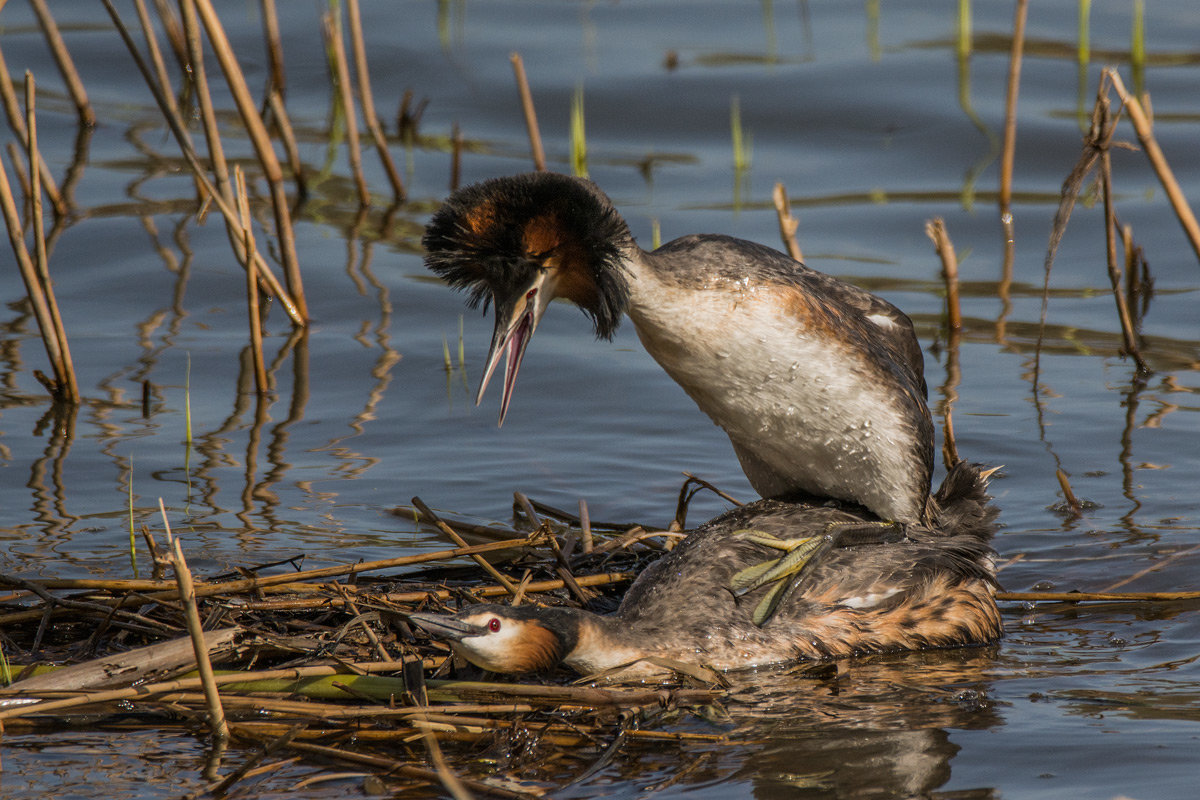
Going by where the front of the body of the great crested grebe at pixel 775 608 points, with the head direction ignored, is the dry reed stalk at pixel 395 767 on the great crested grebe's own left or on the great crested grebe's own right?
on the great crested grebe's own left

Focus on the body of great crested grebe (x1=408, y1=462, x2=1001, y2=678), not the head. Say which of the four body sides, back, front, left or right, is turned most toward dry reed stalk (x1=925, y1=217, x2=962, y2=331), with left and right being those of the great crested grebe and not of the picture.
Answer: right

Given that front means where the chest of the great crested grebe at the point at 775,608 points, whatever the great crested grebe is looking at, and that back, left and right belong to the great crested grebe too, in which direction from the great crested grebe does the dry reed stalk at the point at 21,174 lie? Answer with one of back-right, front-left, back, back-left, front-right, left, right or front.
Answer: front-right

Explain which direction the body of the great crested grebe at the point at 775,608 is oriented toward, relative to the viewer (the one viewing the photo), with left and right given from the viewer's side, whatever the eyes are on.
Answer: facing to the left of the viewer

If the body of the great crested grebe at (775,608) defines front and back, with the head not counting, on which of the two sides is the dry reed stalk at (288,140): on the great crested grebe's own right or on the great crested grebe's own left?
on the great crested grebe's own right

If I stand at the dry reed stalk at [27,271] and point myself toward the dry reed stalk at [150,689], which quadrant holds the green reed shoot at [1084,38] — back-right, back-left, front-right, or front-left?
back-left

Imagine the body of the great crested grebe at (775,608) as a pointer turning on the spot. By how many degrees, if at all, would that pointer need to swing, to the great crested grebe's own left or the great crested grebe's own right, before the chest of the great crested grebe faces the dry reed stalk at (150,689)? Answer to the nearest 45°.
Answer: approximately 45° to the great crested grebe's own left

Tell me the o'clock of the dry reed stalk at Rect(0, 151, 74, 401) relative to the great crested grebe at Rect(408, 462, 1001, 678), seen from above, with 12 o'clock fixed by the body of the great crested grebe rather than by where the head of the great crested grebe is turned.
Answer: The dry reed stalk is roughly at 1 o'clock from the great crested grebe.

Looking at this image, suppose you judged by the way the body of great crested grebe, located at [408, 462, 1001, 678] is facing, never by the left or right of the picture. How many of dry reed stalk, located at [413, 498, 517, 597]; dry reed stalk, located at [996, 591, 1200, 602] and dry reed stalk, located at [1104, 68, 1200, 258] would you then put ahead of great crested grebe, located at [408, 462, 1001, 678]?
1

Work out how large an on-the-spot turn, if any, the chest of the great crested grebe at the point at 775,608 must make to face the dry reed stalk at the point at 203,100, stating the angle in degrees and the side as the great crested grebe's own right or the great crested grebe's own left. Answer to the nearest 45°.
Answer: approximately 45° to the great crested grebe's own right
